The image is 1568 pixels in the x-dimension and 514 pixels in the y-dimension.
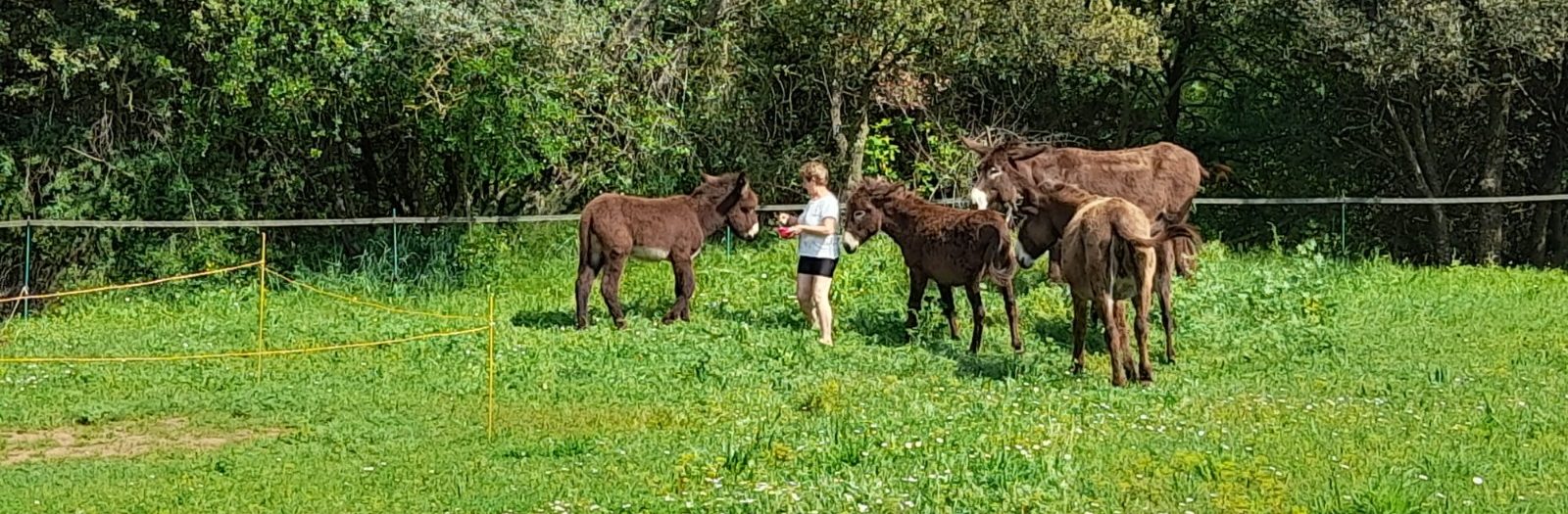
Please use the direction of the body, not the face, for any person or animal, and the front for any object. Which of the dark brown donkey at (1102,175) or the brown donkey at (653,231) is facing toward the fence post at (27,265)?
the dark brown donkey

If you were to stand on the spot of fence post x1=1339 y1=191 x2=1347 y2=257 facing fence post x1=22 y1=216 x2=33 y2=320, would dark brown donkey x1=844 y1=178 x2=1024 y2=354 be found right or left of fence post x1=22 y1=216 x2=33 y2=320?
left

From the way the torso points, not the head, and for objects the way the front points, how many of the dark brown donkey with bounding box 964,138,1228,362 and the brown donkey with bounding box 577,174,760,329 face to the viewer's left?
1

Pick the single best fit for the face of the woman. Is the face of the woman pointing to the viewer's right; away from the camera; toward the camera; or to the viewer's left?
to the viewer's left

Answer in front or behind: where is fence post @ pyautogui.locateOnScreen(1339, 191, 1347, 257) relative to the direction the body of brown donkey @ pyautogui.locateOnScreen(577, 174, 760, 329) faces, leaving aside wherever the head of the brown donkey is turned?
in front

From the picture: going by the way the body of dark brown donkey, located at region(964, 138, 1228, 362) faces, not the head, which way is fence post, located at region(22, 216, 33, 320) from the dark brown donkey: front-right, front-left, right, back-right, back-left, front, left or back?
front

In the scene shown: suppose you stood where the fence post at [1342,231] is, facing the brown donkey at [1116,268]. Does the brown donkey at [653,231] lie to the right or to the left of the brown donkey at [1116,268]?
right

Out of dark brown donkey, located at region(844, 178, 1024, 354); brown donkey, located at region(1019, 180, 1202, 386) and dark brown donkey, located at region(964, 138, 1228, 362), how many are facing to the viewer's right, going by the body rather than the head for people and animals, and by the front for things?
0

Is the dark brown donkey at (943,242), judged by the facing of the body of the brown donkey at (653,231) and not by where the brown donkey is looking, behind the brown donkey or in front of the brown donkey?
in front

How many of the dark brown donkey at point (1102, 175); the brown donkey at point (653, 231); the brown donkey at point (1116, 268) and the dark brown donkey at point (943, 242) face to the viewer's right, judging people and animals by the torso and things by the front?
1

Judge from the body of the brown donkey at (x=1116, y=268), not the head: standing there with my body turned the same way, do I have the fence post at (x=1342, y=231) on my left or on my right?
on my right

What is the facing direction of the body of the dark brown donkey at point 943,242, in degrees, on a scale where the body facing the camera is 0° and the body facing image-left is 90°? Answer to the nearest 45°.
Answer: approximately 135°

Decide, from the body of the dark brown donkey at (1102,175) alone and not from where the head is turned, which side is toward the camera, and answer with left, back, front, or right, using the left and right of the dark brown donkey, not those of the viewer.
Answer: left

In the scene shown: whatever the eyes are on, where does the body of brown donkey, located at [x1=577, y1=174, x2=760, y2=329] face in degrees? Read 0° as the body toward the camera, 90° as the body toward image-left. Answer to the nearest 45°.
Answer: approximately 270°
